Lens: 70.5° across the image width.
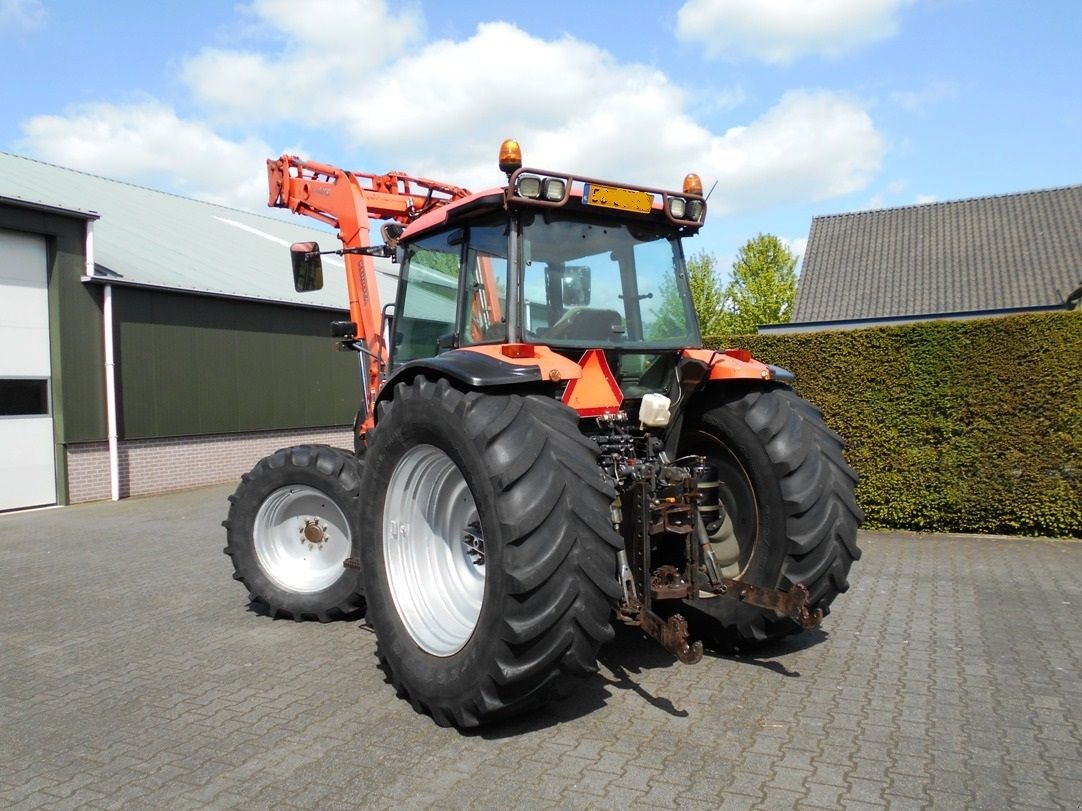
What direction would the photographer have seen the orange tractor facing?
facing away from the viewer and to the left of the viewer

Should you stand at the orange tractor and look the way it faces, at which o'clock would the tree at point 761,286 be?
The tree is roughly at 2 o'clock from the orange tractor.

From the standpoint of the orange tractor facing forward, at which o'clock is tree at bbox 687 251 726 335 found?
The tree is roughly at 2 o'clock from the orange tractor.

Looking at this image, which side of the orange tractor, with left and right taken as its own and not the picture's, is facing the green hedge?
right

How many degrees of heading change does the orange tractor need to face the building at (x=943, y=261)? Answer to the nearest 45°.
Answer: approximately 90° to its right

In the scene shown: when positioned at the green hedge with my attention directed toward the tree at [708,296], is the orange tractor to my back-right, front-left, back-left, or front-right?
back-left

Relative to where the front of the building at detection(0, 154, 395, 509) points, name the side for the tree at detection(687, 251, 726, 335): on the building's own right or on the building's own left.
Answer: on the building's own left

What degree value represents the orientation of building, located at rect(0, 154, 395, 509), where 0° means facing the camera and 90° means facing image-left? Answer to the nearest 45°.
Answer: approximately 315°

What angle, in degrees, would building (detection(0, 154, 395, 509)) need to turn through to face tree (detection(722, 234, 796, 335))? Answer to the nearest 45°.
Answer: approximately 90° to its left

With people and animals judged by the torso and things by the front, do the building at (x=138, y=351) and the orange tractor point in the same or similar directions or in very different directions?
very different directions

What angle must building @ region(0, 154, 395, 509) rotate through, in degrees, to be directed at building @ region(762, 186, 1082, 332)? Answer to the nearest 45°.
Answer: approximately 45° to its left
